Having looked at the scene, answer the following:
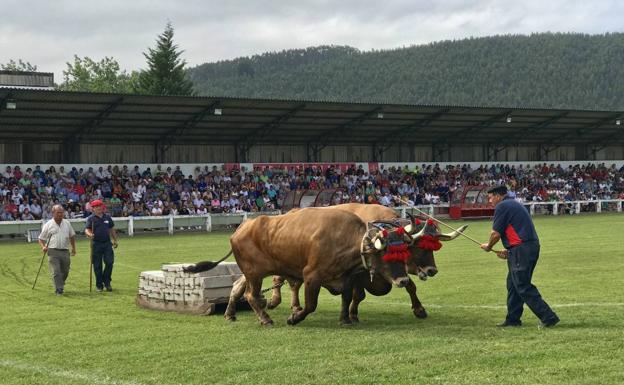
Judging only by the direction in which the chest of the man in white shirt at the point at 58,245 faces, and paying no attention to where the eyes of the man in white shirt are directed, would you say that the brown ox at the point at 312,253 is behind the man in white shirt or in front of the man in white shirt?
in front

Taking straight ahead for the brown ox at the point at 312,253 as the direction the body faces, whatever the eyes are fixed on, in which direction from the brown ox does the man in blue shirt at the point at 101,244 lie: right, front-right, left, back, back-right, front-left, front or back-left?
back-left

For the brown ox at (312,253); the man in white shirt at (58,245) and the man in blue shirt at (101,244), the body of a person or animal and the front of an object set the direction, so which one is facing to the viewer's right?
the brown ox

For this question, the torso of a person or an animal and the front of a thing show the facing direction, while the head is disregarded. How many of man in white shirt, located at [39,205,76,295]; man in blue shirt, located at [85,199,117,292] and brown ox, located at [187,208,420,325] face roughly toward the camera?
2

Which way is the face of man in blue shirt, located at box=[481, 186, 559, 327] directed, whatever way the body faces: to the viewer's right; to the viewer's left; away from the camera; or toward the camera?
to the viewer's left

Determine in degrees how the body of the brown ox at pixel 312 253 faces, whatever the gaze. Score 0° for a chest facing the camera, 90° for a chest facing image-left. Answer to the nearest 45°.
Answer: approximately 270°

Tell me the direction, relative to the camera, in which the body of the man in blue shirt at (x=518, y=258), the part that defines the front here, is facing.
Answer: to the viewer's left

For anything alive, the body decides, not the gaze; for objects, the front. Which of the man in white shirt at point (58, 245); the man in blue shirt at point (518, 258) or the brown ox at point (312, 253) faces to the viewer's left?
the man in blue shirt

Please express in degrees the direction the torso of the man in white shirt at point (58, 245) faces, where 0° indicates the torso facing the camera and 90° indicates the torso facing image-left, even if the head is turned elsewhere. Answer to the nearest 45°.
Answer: approximately 0°

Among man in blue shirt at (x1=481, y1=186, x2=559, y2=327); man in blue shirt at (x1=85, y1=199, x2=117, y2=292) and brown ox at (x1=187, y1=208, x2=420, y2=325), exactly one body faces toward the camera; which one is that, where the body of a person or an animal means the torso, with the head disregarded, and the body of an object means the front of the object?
man in blue shirt at (x1=85, y1=199, x2=117, y2=292)

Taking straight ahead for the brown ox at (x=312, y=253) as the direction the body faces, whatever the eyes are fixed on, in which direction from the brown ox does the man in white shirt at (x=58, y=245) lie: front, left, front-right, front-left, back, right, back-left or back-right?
back-left

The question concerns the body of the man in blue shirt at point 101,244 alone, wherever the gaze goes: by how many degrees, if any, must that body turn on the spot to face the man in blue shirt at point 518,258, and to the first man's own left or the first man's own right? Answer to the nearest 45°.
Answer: approximately 45° to the first man's own left

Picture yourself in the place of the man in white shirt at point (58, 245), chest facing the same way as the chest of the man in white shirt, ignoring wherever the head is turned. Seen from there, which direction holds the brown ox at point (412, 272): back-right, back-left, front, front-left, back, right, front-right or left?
front-left
